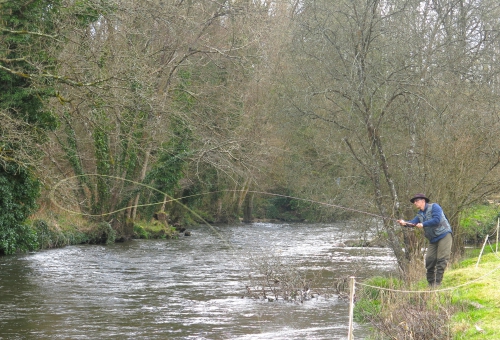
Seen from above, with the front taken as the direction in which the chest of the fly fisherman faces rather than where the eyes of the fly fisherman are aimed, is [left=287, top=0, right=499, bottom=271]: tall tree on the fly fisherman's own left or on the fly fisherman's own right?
on the fly fisherman's own right

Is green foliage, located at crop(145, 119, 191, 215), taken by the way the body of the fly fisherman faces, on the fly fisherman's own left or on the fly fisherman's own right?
on the fly fisherman's own right

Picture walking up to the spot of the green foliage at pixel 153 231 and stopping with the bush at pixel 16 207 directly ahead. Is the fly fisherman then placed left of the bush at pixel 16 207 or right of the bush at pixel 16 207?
left

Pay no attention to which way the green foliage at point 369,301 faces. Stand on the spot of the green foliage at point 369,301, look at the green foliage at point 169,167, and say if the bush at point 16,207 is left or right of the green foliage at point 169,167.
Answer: left

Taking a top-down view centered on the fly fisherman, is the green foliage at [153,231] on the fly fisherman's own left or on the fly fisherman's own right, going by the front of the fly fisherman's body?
on the fly fisherman's own right

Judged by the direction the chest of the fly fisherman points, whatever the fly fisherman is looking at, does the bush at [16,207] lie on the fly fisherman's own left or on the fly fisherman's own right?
on the fly fisherman's own right

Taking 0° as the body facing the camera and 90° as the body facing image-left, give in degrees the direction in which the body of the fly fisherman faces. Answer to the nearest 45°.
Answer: approximately 45°
